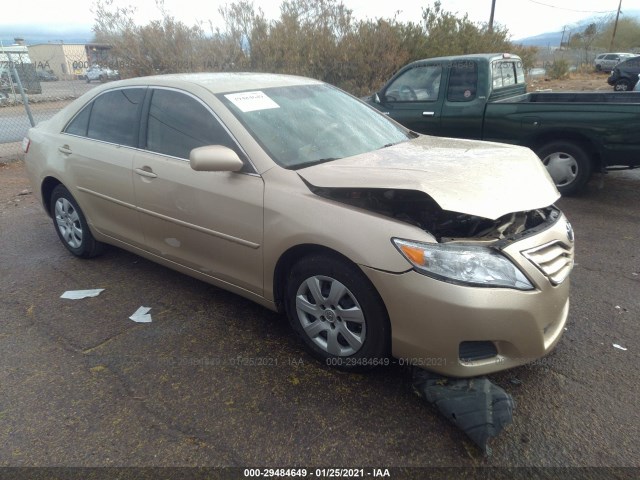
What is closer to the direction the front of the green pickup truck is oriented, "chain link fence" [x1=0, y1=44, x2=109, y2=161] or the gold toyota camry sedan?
the chain link fence

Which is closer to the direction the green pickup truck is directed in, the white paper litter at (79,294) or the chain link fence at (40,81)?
the chain link fence

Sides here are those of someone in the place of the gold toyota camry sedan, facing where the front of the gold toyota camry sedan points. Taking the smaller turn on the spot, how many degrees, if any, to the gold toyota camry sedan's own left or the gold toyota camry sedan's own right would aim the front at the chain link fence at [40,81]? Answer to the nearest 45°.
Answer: approximately 180°

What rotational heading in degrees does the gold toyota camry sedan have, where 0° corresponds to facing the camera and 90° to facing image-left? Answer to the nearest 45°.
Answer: approximately 315°

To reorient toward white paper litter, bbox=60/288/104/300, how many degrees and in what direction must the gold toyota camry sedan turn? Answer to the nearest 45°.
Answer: approximately 180°

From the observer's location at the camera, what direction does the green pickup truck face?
facing away from the viewer and to the left of the viewer

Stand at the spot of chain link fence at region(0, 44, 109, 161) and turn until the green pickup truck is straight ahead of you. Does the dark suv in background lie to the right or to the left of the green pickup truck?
left

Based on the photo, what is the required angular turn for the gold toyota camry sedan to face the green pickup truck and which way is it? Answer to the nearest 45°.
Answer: approximately 90° to its left

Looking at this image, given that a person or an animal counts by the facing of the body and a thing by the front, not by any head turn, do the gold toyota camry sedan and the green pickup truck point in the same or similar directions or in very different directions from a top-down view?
very different directions

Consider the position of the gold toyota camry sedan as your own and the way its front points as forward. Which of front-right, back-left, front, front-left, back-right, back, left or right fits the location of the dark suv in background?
left
